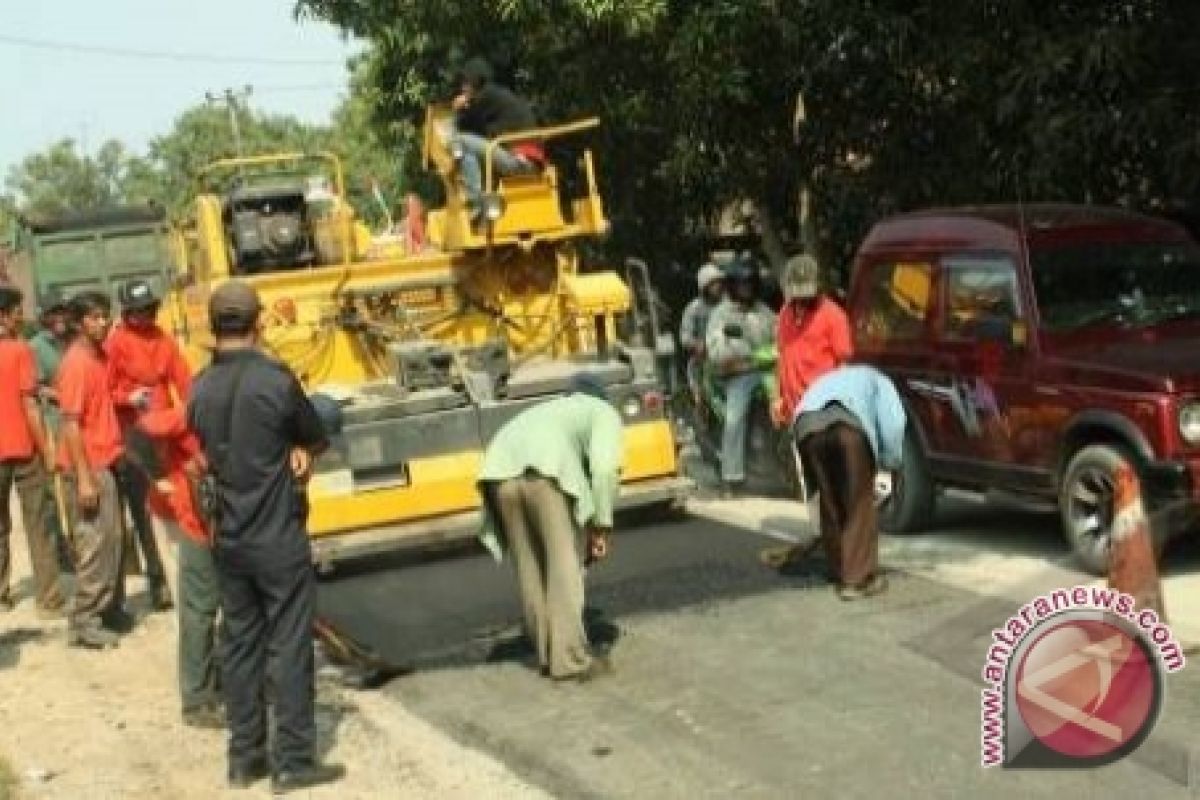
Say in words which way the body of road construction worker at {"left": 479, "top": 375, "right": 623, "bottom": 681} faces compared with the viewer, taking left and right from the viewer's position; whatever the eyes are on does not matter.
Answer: facing away from the viewer and to the right of the viewer

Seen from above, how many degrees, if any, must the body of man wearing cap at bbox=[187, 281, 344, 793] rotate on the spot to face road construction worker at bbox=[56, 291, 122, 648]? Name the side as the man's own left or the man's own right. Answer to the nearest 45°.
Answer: approximately 45° to the man's own left

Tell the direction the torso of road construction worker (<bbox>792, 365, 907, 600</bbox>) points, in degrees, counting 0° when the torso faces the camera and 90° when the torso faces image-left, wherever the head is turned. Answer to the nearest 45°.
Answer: approximately 225°

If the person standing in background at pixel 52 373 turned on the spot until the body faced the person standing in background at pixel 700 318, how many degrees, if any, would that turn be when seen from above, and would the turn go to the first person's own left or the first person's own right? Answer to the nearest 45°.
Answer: approximately 45° to the first person's own left

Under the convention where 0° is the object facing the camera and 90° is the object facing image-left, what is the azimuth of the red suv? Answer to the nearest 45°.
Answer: approximately 315°

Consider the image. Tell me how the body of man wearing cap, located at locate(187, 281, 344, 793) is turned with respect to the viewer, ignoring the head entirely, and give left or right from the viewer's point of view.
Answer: facing away from the viewer and to the right of the viewer

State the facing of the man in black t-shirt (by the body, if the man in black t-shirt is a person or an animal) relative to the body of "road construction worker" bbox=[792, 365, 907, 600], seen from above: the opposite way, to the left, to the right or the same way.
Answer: the opposite way
